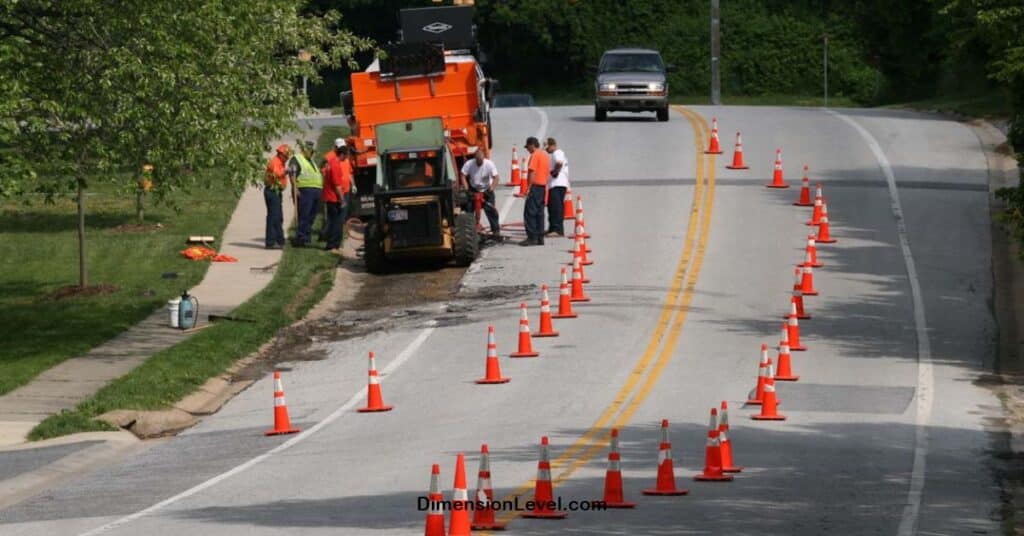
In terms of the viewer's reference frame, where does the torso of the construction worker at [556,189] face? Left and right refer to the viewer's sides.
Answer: facing to the left of the viewer

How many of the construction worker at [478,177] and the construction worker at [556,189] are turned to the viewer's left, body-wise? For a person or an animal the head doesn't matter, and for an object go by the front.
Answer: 1

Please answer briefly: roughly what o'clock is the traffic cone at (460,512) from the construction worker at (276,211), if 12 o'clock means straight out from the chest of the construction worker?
The traffic cone is roughly at 3 o'clock from the construction worker.

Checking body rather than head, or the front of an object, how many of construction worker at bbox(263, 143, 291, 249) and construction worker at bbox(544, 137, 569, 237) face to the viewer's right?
1

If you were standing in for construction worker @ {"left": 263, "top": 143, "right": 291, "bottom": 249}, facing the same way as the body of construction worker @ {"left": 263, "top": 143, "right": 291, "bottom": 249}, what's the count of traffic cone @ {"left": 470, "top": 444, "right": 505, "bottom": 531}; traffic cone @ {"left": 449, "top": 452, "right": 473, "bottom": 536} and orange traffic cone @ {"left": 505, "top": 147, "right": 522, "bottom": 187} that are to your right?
2

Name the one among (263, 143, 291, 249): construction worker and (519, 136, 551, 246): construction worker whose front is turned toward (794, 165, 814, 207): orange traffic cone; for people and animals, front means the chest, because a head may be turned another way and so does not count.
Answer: (263, 143, 291, 249): construction worker

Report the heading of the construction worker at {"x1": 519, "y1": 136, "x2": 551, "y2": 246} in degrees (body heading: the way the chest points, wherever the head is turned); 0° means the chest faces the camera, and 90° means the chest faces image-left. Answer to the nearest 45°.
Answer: approximately 90°

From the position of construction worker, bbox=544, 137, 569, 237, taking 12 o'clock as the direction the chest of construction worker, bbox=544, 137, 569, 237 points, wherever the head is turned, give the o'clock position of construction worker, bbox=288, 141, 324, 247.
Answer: construction worker, bbox=288, 141, 324, 247 is roughly at 12 o'clock from construction worker, bbox=544, 137, 569, 237.

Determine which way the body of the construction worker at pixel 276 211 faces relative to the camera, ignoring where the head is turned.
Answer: to the viewer's right
